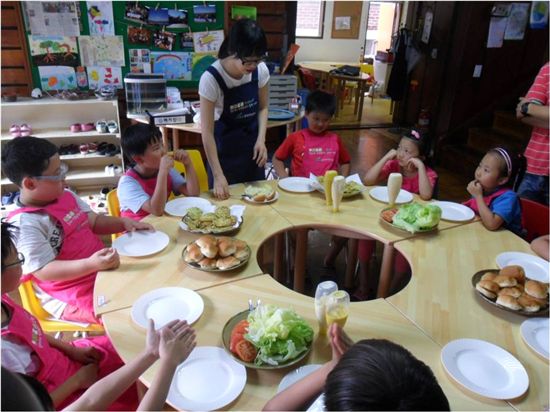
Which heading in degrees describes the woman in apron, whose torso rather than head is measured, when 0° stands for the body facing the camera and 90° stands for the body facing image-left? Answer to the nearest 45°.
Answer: approximately 315°

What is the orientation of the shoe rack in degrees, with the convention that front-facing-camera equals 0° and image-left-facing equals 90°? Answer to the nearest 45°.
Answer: approximately 0°

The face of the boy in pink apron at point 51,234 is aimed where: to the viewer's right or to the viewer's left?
to the viewer's right

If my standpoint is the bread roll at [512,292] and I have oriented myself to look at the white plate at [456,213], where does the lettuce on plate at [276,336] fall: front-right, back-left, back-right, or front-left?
back-left

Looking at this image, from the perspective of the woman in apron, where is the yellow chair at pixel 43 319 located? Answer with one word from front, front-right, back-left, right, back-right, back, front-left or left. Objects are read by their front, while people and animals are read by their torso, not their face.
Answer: right

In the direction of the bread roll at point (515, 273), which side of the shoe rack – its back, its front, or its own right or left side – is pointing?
front

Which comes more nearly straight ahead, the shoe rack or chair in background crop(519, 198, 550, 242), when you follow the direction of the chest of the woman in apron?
the chair in background

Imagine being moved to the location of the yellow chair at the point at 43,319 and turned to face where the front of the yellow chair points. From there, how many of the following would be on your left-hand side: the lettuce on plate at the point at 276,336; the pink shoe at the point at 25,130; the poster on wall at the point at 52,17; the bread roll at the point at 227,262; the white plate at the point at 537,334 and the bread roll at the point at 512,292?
2

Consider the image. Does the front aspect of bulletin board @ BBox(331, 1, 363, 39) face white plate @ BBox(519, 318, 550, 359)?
yes

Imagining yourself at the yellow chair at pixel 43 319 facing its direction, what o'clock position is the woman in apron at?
The woman in apron is roughly at 11 o'clock from the yellow chair.

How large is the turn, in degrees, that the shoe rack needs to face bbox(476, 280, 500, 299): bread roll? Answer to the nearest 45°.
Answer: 0° — it already faces it

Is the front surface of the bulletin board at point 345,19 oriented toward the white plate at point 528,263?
yes

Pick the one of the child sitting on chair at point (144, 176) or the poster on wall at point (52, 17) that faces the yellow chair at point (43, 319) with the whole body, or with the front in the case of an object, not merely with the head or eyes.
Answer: the poster on wall

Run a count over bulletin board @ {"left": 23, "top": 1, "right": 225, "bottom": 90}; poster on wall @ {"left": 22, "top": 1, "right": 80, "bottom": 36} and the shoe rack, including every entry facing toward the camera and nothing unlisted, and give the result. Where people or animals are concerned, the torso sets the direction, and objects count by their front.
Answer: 3

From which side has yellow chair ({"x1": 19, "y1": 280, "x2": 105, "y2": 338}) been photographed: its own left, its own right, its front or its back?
right

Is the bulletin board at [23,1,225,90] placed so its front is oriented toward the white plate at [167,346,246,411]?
yes

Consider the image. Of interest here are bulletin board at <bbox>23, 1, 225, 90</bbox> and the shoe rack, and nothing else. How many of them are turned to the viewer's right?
0
